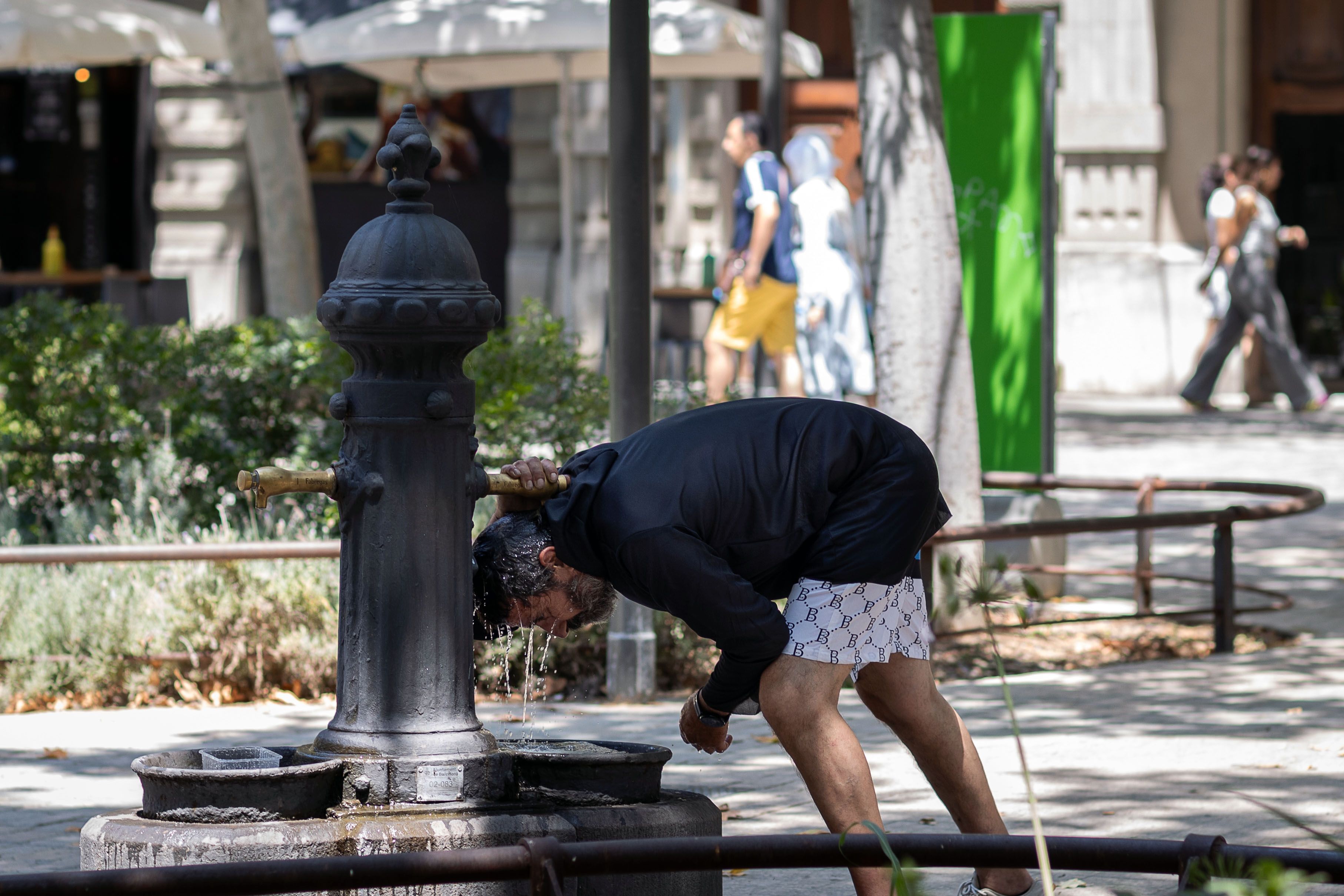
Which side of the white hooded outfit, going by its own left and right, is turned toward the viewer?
left

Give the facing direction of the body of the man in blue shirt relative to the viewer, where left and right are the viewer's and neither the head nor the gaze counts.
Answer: facing to the left of the viewer

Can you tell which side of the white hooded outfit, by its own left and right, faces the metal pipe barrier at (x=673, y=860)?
left

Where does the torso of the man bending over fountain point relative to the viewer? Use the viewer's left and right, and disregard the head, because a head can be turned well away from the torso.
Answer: facing to the left of the viewer

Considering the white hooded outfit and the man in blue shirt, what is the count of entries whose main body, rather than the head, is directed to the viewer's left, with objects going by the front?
2

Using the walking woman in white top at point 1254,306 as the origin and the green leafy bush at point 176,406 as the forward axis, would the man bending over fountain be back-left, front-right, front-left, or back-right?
front-left

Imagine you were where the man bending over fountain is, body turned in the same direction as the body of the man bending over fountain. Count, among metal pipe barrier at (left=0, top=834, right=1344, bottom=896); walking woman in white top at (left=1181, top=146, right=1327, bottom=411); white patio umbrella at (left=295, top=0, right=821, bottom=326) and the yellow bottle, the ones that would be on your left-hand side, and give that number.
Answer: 1

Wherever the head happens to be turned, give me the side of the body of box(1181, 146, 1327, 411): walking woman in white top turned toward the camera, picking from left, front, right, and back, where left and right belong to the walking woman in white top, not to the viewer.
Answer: right

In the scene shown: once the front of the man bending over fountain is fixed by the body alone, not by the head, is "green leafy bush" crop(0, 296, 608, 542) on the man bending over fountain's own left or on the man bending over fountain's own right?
on the man bending over fountain's own right

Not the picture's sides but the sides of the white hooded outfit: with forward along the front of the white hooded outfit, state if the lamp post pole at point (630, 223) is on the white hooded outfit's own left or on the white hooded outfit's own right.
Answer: on the white hooded outfit's own left

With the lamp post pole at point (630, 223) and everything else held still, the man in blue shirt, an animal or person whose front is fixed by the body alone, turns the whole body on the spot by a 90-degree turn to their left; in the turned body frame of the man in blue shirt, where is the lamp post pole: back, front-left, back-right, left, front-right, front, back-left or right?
front

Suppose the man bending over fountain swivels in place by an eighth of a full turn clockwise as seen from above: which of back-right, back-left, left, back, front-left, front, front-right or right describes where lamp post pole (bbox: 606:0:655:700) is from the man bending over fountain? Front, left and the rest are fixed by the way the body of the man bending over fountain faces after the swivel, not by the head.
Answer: front-right

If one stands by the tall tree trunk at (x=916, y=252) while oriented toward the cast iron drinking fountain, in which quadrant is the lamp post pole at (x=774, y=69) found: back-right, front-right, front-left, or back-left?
back-right

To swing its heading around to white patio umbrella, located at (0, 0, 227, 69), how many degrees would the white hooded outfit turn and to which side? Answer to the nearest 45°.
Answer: approximately 45° to its right

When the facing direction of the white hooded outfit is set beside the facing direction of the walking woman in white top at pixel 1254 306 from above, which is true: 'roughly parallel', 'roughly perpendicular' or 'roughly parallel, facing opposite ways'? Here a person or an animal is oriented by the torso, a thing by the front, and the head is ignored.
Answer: roughly parallel, facing opposite ways
